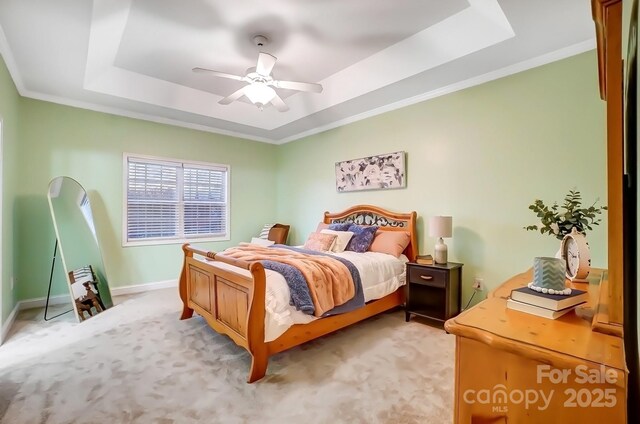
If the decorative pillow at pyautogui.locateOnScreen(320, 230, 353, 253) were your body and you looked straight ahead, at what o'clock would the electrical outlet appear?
The electrical outlet is roughly at 8 o'clock from the decorative pillow.

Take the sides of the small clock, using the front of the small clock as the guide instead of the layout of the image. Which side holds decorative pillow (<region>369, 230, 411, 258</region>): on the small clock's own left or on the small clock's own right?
on the small clock's own right

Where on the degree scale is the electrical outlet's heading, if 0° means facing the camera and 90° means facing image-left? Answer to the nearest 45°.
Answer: approximately 45°

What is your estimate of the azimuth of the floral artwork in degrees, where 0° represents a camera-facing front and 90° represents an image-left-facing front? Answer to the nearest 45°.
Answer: approximately 45°

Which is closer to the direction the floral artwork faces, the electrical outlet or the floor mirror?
the floor mirror

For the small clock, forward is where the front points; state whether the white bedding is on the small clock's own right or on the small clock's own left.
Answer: on the small clock's own right

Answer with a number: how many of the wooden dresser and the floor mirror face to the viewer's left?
1

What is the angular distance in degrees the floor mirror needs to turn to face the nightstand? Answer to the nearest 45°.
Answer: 0° — it already faces it

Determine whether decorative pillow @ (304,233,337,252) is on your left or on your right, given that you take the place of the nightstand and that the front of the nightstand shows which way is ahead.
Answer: on your right
